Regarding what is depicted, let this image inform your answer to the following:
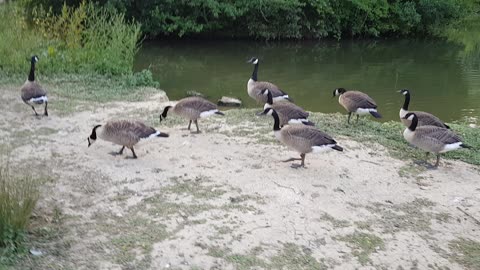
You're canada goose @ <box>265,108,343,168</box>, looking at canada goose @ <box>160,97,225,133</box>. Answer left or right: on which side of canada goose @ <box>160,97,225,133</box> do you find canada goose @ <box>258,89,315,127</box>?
right

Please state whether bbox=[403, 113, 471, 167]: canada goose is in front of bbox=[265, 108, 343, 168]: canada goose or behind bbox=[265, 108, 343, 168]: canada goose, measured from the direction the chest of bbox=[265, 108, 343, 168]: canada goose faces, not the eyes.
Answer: behind

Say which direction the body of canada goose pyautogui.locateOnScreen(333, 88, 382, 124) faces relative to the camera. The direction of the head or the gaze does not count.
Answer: to the viewer's left

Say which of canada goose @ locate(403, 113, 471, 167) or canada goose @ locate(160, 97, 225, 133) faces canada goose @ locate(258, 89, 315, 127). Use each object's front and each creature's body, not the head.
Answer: canada goose @ locate(403, 113, 471, 167)

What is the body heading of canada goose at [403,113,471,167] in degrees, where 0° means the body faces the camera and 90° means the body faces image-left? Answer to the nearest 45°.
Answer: approximately 90°

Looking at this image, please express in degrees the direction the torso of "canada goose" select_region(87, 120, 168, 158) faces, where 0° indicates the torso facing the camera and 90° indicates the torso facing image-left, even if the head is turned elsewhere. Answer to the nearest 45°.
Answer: approximately 90°

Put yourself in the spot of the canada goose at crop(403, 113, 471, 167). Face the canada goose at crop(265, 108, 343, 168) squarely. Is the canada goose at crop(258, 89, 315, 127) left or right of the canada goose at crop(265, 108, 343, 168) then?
right

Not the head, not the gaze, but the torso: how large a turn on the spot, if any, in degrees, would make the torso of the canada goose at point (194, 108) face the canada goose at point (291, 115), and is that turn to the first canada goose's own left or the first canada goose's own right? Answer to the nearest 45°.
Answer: approximately 180°

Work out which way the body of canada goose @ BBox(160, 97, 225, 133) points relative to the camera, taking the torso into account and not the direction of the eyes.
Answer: to the viewer's left

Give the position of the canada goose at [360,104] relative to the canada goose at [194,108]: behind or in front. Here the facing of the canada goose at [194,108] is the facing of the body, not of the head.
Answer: behind

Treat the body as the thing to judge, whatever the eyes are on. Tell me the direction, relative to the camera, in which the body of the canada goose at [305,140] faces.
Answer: to the viewer's left

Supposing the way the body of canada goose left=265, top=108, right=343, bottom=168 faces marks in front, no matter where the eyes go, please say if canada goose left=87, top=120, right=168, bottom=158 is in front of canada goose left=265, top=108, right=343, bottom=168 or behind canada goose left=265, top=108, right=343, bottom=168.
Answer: in front
